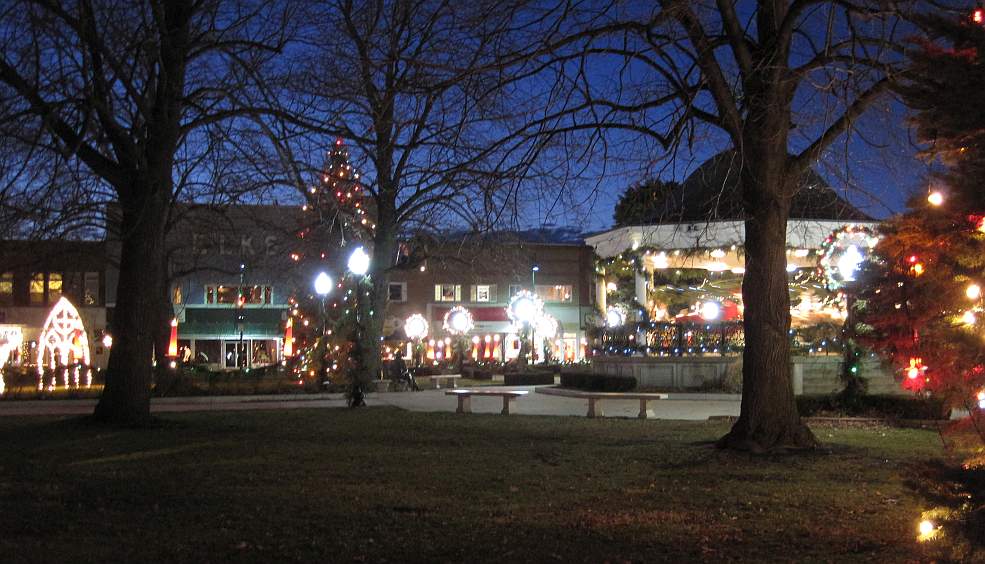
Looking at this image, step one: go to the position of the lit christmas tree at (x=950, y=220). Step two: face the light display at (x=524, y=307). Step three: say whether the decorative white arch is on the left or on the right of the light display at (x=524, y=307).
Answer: left

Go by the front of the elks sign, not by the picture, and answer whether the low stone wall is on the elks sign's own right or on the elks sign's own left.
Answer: on the elks sign's own left

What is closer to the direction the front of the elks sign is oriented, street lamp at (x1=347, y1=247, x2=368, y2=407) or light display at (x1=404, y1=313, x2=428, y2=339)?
the street lamp

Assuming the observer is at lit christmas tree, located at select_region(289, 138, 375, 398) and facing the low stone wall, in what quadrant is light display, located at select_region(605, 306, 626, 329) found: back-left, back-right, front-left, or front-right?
front-left

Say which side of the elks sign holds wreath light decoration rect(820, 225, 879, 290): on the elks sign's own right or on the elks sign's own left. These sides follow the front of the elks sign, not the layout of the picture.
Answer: on the elks sign's own left

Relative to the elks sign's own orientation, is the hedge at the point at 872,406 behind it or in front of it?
in front

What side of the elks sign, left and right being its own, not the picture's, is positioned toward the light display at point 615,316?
left

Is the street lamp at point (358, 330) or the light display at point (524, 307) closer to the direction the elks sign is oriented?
the street lamp

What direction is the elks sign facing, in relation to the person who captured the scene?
facing the viewer

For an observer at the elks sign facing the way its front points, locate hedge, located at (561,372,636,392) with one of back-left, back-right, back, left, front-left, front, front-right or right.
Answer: front-left

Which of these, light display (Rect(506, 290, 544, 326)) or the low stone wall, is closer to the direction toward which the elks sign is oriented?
the low stone wall

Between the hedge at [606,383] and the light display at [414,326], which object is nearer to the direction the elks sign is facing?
the hedge

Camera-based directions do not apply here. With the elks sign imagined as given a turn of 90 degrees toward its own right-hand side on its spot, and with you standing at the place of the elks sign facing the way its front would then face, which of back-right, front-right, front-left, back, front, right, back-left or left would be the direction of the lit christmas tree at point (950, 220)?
left

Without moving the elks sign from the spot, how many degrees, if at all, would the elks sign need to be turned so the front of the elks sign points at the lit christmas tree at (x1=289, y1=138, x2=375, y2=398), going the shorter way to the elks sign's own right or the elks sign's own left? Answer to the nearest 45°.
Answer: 0° — it already faces it

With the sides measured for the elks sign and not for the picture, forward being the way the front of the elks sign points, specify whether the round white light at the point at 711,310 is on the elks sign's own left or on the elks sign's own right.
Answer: on the elks sign's own left

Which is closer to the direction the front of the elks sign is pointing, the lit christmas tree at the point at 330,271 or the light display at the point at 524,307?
the lit christmas tree
